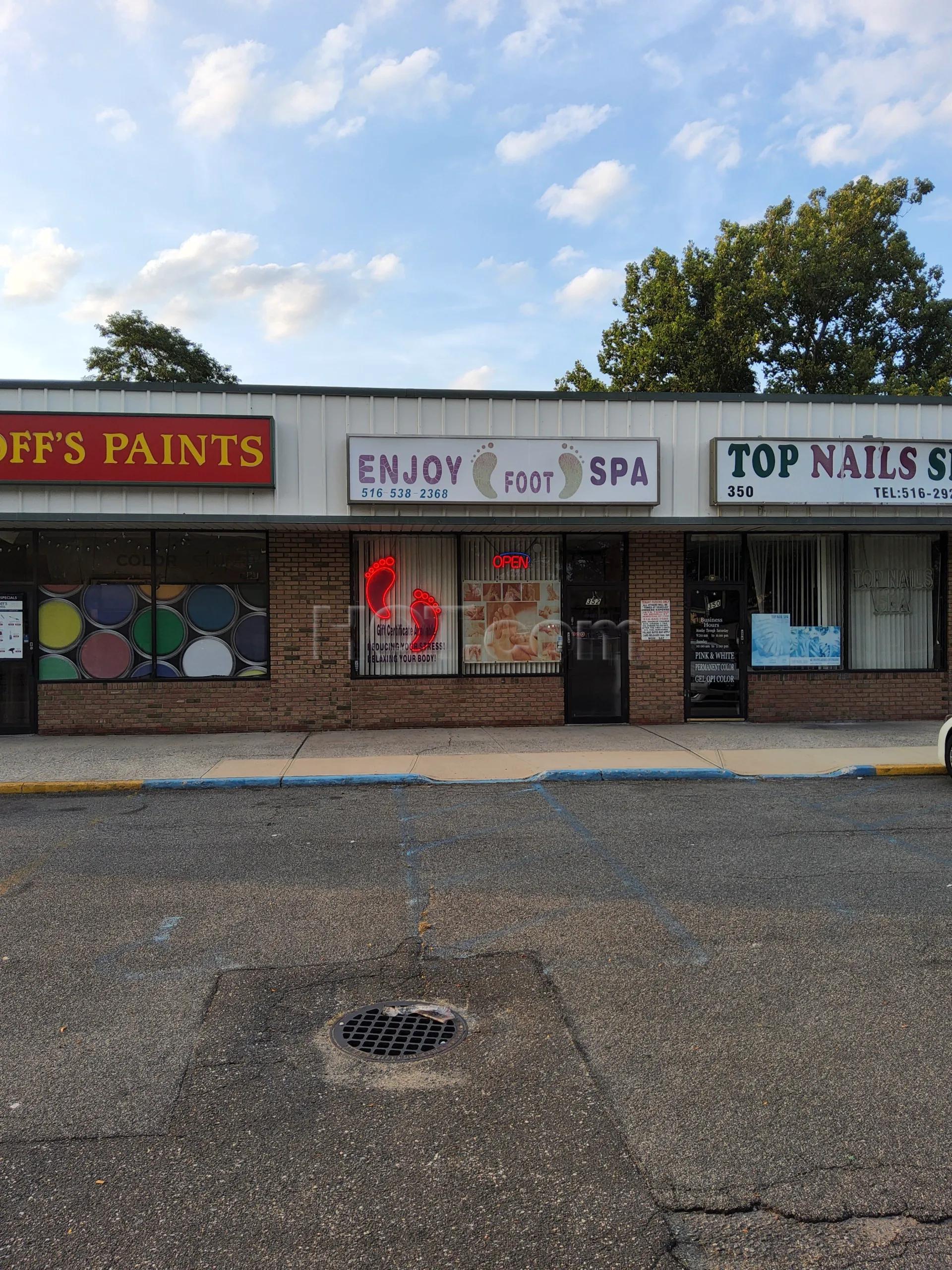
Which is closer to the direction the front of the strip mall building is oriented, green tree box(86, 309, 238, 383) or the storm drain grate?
the storm drain grate

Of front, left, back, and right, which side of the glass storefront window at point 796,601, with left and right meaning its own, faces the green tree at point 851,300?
back

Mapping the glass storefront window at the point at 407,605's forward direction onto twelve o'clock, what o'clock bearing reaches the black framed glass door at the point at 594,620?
The black framed glass door is roughly at 9 o'clock from the glass storefront window.

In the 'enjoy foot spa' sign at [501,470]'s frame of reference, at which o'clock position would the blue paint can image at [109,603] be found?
The blue paint can image is roughly at 3 o'clock from the 'enjoy foot spa' sign.

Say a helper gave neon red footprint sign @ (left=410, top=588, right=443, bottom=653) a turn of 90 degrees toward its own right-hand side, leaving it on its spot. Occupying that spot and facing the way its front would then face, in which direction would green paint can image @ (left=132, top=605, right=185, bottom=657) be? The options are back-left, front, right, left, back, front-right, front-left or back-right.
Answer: front

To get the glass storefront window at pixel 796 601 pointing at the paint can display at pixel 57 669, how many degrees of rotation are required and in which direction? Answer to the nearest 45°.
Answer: approximately 45° to its right
